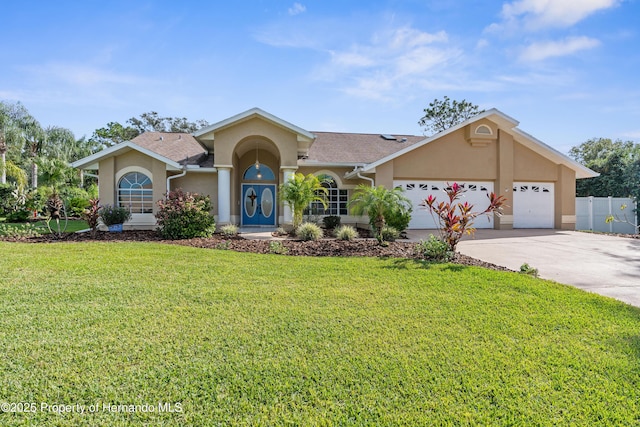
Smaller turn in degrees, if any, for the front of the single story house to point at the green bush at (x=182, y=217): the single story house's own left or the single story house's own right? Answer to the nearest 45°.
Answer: approximately 45° to the single story house's own right

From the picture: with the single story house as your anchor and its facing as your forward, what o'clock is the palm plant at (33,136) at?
The palm plant is roughly at 4 o'clock from the single story house.

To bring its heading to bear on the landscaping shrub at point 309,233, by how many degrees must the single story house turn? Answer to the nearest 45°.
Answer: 0° — it already faces it

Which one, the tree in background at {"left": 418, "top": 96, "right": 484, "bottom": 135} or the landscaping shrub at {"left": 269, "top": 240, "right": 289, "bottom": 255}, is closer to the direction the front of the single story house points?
the landscaping shrub

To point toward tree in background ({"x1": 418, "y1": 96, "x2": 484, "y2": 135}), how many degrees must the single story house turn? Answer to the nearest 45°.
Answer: approximately 135° to its left

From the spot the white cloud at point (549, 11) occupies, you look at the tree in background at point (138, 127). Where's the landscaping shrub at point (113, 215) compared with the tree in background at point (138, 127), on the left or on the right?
left

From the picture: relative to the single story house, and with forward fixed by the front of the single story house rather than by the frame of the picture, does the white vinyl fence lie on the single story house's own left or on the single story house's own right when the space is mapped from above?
on the single story house's own left

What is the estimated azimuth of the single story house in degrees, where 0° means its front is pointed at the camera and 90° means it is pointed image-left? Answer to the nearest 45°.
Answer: approximately 0°
